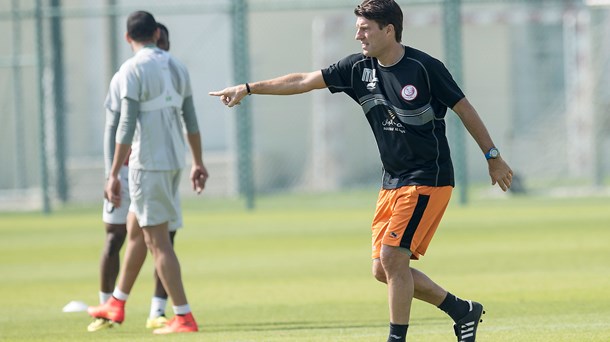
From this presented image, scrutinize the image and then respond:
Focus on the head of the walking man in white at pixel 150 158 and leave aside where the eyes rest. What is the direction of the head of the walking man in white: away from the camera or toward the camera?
away from the camera

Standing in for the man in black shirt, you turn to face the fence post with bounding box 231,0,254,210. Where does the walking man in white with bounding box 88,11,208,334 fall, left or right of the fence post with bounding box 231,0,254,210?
left

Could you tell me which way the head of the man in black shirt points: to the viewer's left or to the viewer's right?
to the viewer's left

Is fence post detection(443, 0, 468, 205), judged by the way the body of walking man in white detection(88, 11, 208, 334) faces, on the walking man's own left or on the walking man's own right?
on the walking man's own right

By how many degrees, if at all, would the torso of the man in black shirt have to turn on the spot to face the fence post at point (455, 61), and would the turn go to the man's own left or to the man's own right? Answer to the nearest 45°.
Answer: approximately 135° to the man's own right

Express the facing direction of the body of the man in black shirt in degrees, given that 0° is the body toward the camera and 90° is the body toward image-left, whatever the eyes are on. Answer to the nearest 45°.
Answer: approximately 45°

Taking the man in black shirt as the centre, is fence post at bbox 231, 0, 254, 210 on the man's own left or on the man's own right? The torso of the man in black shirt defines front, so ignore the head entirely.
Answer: on the man's own right

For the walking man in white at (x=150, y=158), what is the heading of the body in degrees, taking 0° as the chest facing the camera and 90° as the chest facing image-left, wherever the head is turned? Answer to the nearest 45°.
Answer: approximately 135°
